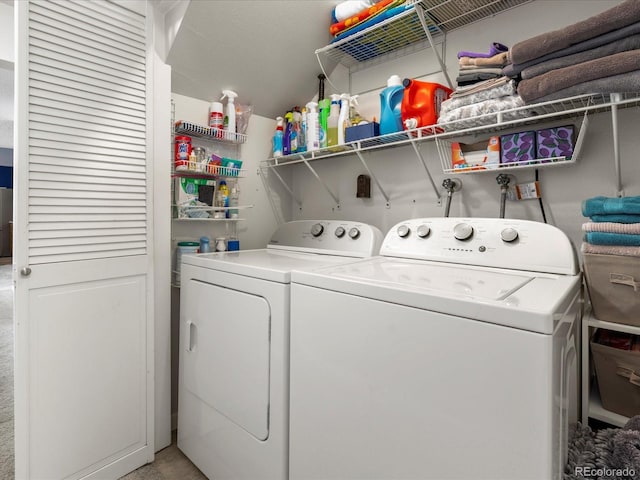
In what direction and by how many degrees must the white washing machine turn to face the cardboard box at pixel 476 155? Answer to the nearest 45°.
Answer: approximately 135° to its right

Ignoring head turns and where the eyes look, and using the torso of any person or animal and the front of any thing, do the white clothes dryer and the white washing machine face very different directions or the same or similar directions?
same or similar directions

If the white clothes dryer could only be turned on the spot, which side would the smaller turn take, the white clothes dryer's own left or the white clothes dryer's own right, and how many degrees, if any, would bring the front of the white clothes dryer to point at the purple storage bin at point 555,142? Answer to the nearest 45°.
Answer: approximately 135° to the white clothes dryer's own left

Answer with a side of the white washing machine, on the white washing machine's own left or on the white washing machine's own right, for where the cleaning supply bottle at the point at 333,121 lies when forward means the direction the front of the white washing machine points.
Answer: on the white washing machine's own right

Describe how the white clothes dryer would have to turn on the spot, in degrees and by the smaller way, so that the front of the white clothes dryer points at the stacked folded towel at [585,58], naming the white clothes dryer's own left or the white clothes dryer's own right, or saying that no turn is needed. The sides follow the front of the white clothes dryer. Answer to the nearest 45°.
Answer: approximately 90° to the white clothes dryer's own left

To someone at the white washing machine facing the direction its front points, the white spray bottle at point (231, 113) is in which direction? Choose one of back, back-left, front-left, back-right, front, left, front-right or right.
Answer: right

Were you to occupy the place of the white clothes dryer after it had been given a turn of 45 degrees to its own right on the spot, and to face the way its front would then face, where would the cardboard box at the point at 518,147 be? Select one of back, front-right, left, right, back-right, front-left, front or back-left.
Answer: back

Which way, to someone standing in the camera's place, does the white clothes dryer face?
facing the viewer and to the left of the viewer

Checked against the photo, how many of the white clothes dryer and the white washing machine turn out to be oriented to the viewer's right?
0
